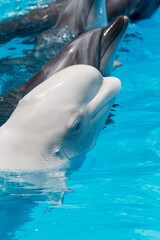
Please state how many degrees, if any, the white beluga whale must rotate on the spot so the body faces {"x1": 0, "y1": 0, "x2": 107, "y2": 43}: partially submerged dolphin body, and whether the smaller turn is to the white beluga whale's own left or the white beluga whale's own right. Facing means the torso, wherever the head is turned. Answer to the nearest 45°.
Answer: approximately 90° to the white beluga whale's own left

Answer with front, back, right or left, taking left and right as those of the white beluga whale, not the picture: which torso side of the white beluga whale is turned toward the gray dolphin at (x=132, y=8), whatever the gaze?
left

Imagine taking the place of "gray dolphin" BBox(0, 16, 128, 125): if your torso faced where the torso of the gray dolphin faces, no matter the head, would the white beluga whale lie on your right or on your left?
on your right

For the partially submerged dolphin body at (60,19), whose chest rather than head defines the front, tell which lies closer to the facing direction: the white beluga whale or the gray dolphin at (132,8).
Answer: the gray dolphin

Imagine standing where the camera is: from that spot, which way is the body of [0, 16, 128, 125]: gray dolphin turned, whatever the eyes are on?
to the viewer's right

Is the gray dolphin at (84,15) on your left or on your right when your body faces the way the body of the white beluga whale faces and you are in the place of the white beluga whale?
on your left

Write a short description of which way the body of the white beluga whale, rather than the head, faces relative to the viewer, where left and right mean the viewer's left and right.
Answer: facing to the right of the viewer

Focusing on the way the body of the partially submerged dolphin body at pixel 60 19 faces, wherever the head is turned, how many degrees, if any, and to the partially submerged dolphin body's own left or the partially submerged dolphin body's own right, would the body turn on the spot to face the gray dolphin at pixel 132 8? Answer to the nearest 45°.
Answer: approximately 45° to the partially submerged dolphin body's own left

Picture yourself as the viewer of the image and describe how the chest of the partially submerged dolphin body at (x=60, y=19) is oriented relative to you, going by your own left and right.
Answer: facing to the right of the viewer

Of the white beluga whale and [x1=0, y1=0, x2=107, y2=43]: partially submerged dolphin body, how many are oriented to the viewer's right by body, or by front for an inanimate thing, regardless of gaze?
2
